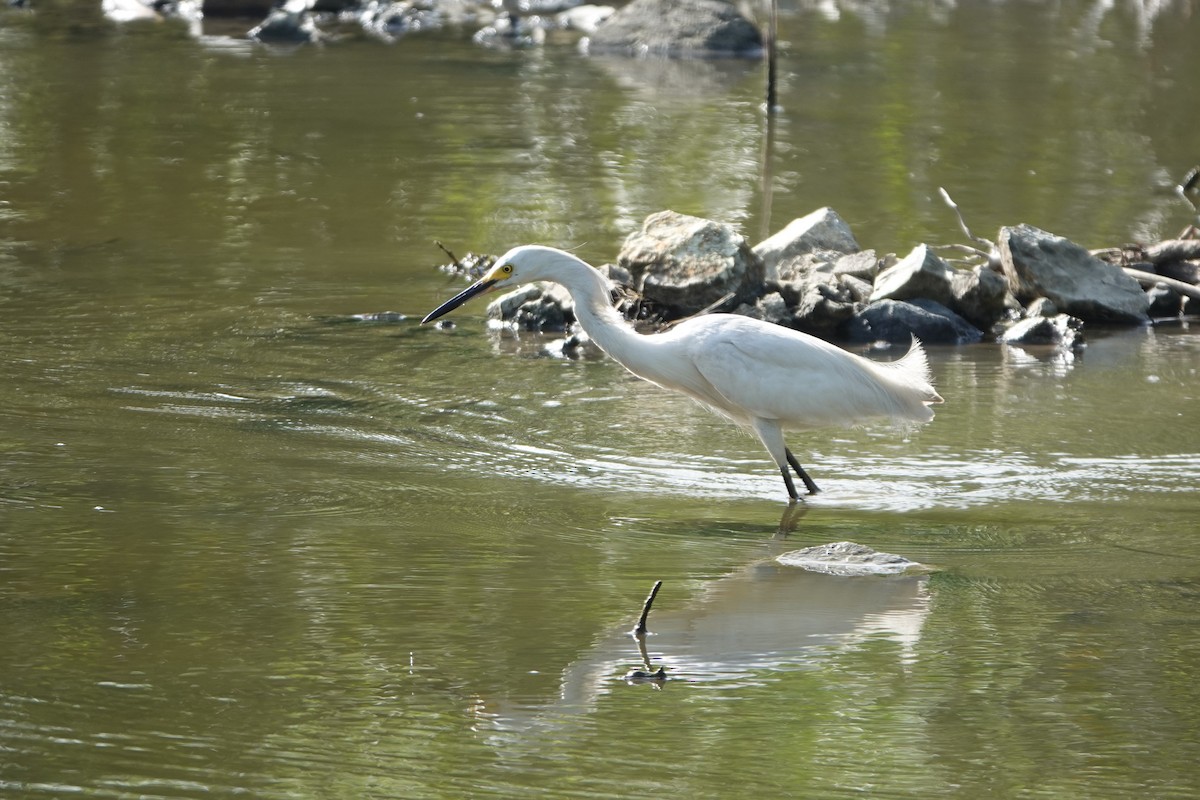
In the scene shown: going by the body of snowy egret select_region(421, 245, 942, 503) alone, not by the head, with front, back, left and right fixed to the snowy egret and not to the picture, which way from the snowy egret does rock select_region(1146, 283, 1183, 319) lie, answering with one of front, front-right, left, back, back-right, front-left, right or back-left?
back-right

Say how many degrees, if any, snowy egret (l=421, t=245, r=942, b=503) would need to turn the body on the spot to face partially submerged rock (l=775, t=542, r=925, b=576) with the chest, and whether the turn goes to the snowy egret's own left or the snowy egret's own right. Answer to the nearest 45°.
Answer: approximately 90° to the snowy egret's own left

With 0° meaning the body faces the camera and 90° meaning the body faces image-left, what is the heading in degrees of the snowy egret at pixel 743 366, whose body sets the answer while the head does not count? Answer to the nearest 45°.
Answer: approximately 90°

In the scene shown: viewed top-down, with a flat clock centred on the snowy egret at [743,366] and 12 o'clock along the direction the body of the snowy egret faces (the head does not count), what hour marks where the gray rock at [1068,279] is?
The gray rock is roughly at 4 o'clock from the snowy egret.

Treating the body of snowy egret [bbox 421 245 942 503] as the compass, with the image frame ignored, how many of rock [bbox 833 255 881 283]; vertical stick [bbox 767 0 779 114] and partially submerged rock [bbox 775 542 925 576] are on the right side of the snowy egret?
2

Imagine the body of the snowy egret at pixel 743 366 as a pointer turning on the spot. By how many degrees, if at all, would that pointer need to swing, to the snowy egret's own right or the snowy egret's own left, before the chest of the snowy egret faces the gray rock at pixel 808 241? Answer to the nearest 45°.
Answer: approximately 90° to the snowy egret's own right

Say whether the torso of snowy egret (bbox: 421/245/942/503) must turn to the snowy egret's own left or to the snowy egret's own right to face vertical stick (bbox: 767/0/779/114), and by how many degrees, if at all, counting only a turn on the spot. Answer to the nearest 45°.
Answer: approximately 90° to the snowy egret's own right

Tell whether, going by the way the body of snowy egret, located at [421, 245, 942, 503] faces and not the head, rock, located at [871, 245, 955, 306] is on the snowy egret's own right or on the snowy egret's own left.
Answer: on the snowy egret's own right

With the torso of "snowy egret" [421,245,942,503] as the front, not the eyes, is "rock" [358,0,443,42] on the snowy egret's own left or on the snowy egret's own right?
on the snowy egret's own right

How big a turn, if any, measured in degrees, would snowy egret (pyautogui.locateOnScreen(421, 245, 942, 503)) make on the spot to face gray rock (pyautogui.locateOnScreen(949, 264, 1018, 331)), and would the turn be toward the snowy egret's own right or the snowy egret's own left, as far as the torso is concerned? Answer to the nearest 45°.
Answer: approximately 135° to the snowy egret's own right

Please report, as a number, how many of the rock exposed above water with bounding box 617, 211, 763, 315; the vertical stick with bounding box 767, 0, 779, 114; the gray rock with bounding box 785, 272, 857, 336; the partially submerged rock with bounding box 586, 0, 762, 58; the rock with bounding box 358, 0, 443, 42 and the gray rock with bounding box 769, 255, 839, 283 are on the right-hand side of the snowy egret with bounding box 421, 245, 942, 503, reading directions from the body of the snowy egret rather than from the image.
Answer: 6

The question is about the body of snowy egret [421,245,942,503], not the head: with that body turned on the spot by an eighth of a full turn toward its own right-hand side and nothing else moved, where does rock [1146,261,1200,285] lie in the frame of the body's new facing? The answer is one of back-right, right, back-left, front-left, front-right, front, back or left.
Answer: right

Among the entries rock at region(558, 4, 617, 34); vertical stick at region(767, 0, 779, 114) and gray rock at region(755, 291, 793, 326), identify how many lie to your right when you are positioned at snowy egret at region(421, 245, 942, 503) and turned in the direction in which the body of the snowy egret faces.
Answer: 3

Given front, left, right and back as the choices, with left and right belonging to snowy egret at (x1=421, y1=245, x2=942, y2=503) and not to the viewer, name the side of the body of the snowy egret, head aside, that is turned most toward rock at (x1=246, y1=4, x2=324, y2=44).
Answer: right

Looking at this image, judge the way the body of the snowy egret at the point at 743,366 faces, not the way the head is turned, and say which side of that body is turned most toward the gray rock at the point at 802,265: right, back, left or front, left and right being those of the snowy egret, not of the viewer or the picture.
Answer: right
